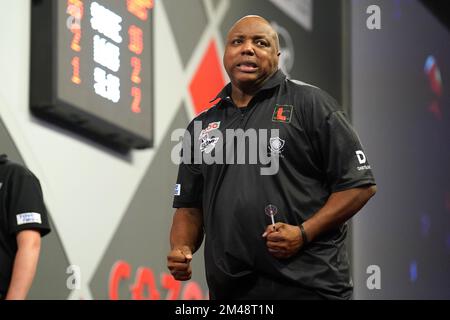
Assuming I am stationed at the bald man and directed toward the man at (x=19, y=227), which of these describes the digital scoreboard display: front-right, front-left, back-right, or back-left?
front-right

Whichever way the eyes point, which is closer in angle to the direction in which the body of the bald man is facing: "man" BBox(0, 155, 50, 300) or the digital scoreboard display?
the man

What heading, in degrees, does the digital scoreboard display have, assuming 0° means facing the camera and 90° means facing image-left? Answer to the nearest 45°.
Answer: approximately 315°

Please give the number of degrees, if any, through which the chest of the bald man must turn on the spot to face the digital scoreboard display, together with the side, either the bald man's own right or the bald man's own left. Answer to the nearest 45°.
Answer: approximately 90° to the bald man's own right

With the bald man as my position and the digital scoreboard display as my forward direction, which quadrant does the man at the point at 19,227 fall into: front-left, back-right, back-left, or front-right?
front-left

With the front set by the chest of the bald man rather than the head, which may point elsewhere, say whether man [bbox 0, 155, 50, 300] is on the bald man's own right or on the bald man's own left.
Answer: on the bald man's own right

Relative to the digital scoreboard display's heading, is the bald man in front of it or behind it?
in front

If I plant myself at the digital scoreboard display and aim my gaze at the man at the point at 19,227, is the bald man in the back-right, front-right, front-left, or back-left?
front-left

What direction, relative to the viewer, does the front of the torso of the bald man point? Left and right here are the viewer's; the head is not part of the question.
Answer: facing the viewer and to the left of the viewer
